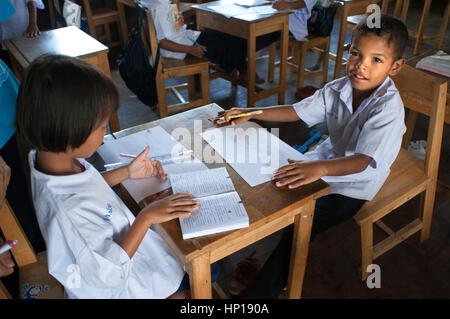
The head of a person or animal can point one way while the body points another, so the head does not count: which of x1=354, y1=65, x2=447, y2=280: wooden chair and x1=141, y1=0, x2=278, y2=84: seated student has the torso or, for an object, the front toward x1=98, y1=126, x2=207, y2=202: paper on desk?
the wooden chair

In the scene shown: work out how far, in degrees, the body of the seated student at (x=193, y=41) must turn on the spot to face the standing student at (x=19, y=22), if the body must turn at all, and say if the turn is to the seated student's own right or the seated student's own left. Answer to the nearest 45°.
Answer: approximately 180°

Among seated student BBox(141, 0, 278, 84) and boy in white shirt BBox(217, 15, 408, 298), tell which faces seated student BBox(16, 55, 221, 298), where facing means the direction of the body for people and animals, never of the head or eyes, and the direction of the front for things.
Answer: the boy in white shirt

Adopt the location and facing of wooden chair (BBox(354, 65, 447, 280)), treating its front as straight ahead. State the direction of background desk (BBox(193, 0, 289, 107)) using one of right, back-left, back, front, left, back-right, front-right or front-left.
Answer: right

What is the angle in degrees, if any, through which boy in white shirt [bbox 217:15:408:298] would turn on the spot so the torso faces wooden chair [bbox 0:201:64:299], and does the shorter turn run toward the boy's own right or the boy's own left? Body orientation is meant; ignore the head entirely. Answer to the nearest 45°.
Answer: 0° — they already face it

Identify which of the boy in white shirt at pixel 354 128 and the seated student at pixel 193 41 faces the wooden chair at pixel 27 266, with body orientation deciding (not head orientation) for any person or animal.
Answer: the boy in white shirt

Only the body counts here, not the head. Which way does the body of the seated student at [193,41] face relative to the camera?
to the viewer's right

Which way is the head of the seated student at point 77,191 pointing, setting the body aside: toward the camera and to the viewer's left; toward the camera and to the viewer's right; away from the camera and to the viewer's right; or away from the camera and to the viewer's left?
away from the camera and to the viewer's right

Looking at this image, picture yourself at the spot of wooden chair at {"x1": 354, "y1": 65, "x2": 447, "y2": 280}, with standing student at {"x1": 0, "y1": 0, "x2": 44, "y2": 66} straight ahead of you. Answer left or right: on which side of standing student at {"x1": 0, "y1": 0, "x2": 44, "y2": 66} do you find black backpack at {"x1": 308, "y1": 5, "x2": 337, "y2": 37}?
right

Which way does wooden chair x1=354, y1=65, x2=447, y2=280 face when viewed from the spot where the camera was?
facing the viewer and to the left of the viewer

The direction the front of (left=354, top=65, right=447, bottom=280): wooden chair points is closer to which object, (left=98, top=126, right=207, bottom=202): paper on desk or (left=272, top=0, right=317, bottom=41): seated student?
the paper on desk

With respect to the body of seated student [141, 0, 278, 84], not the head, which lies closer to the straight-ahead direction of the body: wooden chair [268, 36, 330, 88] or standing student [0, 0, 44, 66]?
the wooden chair

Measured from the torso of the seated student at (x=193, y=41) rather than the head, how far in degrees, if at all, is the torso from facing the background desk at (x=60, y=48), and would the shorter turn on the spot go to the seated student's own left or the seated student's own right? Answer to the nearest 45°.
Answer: approximately 135° to the seated student's own right

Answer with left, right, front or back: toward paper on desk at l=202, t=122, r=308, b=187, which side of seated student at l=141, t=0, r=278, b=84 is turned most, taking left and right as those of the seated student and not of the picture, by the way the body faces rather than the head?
right
